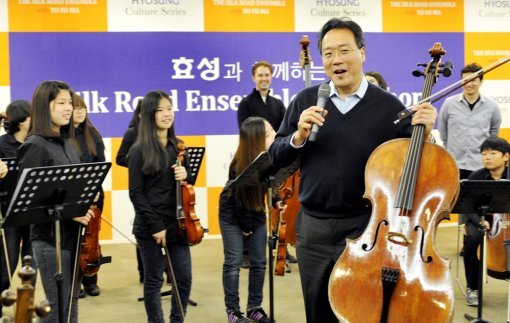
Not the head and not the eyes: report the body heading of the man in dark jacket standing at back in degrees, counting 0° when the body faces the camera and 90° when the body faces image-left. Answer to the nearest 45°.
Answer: approximately 0°

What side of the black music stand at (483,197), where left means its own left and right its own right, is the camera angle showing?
back

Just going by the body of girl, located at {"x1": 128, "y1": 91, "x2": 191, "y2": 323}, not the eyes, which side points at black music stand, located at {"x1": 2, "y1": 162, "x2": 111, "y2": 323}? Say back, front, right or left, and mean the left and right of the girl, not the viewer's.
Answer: right

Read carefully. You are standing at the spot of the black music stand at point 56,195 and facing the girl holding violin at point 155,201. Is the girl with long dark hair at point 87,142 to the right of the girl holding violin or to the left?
left

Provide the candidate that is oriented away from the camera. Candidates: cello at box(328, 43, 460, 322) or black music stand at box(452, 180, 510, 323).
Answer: the black music stand

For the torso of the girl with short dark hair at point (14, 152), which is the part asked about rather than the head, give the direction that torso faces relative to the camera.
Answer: to the viewer's right

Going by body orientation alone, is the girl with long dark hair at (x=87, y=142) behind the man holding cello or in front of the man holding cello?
behind
